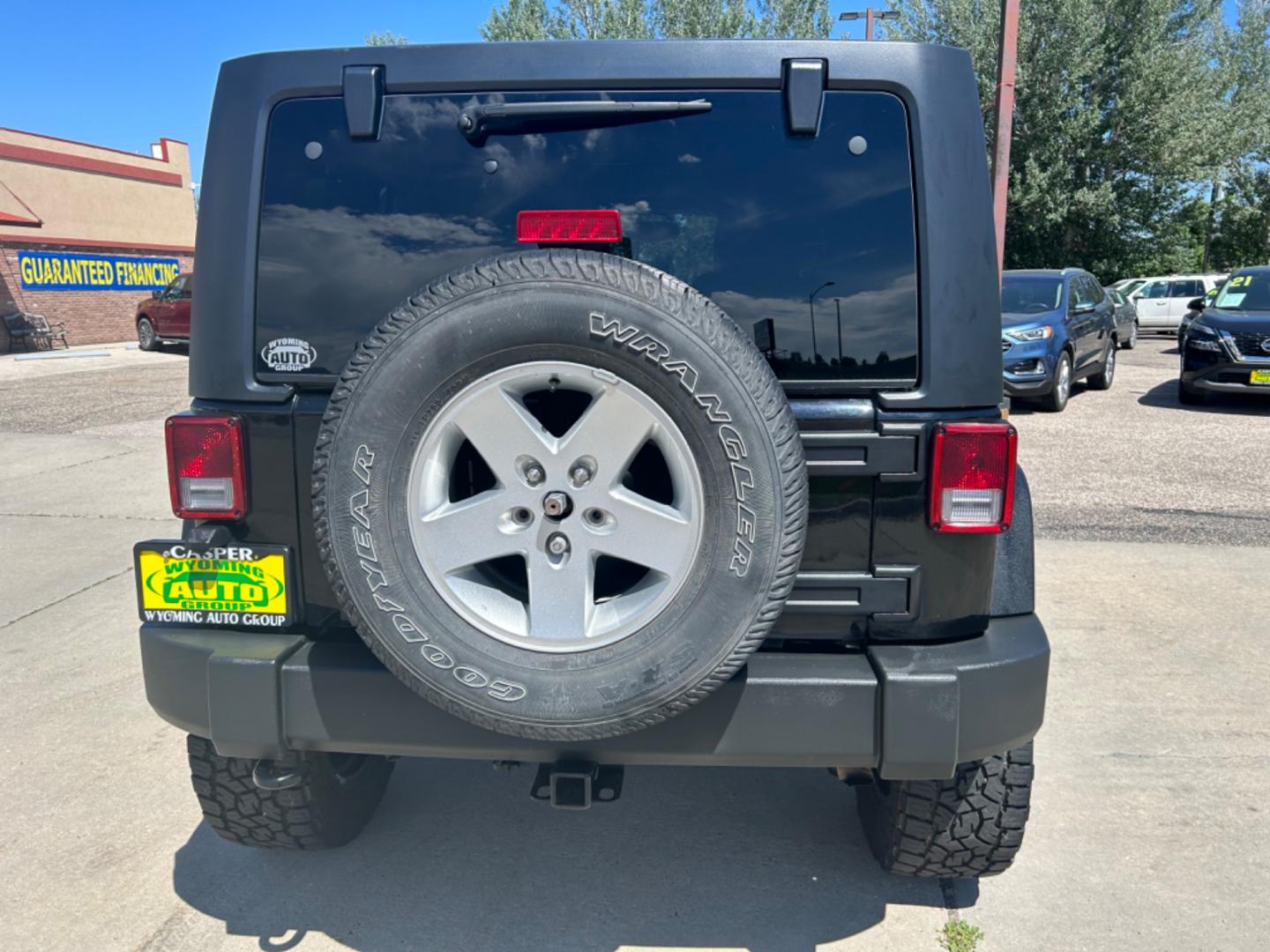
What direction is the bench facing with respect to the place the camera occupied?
facing the viewer and to the right of the viewer

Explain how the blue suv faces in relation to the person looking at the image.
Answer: facing the viewer and to the left of the viewer

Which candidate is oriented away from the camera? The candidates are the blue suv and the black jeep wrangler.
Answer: the black jeep wrangler

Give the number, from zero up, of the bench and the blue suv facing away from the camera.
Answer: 0

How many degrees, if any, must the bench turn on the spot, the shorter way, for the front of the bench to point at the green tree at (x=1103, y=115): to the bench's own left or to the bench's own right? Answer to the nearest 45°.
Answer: approximately 45° to the bench's own left

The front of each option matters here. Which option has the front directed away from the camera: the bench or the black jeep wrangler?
the black jeep wrangler

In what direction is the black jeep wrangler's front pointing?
away from the camera

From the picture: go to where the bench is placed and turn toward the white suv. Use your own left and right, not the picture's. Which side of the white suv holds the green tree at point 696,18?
left

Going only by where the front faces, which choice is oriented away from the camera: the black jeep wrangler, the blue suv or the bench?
the black jeep wrangler
